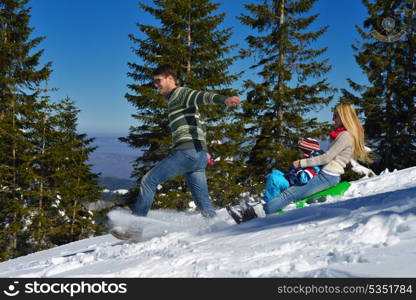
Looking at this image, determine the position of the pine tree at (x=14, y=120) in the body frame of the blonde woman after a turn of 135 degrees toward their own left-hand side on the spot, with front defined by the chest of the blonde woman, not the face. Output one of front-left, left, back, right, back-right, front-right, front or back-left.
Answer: back

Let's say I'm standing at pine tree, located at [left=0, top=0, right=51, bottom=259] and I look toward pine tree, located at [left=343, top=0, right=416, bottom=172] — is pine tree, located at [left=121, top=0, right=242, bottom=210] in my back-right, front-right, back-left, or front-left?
front-right

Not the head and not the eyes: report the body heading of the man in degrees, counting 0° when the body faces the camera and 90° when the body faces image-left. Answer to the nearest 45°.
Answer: approximately 90°

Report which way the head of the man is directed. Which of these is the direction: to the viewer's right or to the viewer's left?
to the viewer's left

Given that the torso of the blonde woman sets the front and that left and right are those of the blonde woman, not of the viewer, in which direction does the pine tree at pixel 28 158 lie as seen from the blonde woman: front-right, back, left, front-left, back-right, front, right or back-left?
front-right

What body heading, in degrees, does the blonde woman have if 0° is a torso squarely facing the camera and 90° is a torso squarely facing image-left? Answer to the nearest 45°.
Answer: approximately 90°

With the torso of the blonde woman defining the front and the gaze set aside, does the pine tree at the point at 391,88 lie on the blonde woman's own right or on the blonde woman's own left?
on the blonde woman's own right

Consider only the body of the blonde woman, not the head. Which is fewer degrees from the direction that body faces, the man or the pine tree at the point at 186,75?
the man

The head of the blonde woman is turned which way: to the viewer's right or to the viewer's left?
to the viewer's left

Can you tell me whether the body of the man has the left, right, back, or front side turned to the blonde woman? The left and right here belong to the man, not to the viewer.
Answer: back
